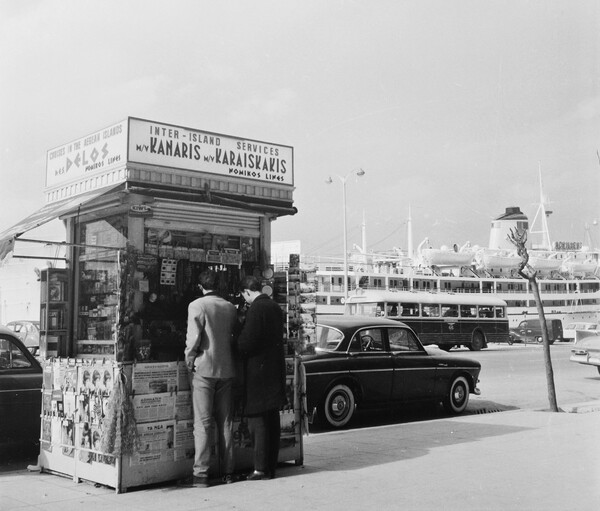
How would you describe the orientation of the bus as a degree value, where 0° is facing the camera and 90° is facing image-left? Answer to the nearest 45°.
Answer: approximately 45°

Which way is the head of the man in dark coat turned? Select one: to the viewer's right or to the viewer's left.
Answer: to the viewer's left

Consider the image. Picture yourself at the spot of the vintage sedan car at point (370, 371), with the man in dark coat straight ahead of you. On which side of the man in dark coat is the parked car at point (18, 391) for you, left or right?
right

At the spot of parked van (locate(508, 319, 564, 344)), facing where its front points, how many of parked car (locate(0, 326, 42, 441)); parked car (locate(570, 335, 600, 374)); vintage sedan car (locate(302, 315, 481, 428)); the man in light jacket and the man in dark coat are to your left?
5

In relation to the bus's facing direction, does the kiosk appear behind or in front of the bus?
in front

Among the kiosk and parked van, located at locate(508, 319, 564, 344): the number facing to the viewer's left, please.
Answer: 1

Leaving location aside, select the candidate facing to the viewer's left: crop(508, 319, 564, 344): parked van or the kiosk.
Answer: the parked van

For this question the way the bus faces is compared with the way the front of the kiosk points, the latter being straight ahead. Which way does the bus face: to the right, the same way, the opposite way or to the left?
to the right

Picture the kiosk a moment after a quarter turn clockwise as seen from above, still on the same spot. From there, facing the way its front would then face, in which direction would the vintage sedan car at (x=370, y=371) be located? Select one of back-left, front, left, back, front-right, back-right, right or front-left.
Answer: back

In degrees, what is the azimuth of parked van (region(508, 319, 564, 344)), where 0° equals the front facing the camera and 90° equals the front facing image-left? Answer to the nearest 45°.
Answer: approximately 90°

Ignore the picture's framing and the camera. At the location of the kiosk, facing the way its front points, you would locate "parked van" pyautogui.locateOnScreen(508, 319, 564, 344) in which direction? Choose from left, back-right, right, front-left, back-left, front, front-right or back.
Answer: left

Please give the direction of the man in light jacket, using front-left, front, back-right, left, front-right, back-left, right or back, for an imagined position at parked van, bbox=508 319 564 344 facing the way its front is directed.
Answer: left

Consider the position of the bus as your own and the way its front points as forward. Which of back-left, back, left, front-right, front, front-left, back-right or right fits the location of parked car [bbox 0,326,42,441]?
front-left

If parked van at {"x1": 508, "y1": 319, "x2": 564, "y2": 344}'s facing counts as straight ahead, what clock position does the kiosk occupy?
The kiosk is roughly at 9 o'clock from the parked van.
